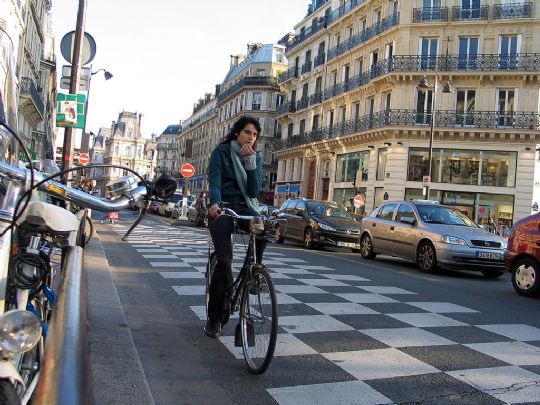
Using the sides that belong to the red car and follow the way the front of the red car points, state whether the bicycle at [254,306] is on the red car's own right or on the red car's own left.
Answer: on the red car's own right

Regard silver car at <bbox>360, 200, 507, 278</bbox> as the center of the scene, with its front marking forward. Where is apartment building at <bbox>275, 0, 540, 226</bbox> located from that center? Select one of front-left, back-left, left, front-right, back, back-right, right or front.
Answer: back-left

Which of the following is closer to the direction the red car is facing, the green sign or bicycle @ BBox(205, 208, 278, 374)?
the bicycle

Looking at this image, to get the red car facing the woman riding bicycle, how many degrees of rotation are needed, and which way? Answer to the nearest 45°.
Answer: approximately 45° to its right

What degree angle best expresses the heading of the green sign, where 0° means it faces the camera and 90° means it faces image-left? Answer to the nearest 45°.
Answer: approximately 0°

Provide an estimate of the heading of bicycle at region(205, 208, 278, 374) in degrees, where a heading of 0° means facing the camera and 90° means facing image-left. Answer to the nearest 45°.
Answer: approximately 315°
